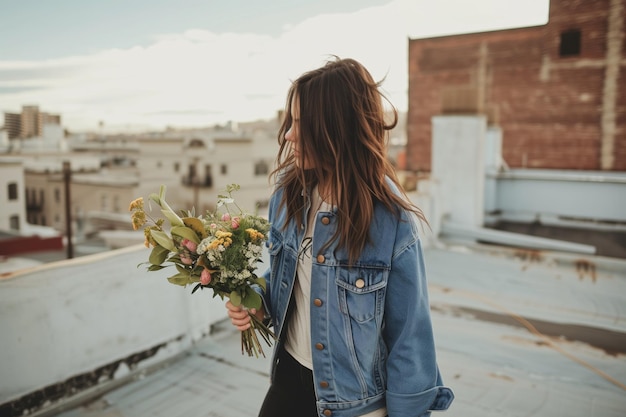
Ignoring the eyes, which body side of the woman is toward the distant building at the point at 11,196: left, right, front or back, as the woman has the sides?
right

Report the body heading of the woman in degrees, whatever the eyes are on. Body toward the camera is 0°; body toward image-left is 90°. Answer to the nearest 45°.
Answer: approximately 45°

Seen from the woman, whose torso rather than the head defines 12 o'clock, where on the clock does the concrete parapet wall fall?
The concrete parapet wall is roughly at 3 o'clock from the woman.

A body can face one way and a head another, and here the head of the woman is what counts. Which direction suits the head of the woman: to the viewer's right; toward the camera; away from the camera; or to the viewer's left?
to the viewer's left
